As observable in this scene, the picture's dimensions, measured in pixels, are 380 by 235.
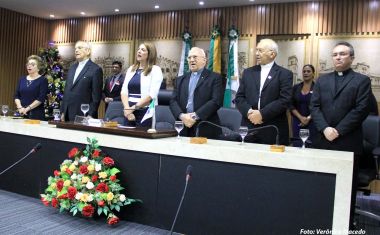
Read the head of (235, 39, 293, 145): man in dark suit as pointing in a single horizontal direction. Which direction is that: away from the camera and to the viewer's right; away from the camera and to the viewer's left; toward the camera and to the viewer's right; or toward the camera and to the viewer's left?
toward the camera and to the viewer's left

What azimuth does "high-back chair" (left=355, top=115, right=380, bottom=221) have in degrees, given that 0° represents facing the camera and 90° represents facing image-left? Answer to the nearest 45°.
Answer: approximately 45°

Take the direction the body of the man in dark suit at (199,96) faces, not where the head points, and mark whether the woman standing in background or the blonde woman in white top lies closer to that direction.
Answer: the blonde woman in white top

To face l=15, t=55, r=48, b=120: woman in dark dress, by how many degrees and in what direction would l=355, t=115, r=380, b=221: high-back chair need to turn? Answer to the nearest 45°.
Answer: approximately 45° to its right

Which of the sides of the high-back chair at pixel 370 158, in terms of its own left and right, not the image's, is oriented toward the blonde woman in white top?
right

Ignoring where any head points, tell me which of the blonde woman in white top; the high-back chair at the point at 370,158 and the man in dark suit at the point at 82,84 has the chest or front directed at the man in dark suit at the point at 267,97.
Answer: the high-back chair

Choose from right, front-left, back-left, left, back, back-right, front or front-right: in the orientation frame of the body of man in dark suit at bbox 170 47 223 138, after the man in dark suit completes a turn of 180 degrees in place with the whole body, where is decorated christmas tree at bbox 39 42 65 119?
left

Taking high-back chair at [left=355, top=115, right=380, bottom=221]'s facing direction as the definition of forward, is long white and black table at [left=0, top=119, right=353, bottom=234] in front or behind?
in front

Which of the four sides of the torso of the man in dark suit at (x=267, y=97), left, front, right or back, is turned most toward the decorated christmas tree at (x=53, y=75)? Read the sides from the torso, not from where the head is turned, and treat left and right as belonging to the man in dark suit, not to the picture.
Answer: right

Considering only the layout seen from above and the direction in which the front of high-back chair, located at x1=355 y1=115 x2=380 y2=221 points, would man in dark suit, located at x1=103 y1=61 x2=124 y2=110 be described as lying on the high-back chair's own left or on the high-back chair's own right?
on the high-back chair's own right

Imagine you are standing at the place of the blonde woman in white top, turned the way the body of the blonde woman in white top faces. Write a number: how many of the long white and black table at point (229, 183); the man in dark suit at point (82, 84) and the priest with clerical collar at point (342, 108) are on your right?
1

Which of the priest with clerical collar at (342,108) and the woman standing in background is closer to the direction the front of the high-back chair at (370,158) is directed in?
the priest with clerical collar
